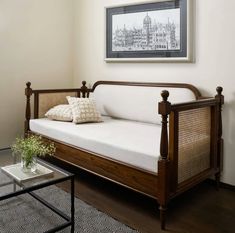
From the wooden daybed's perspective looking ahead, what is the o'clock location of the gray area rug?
The gray area rug is roughly at 1 o'clock from the wooden daybed.

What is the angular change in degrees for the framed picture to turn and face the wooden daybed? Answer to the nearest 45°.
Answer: approximately 45° to its left

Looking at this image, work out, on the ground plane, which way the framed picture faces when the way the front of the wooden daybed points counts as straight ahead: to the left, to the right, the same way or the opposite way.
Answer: the same way

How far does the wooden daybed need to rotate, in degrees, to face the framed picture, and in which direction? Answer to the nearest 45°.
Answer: approximately 135° to its right

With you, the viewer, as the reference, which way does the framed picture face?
facing the viewer and to the left of the viewer

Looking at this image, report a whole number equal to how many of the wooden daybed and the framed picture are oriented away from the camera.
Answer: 0
